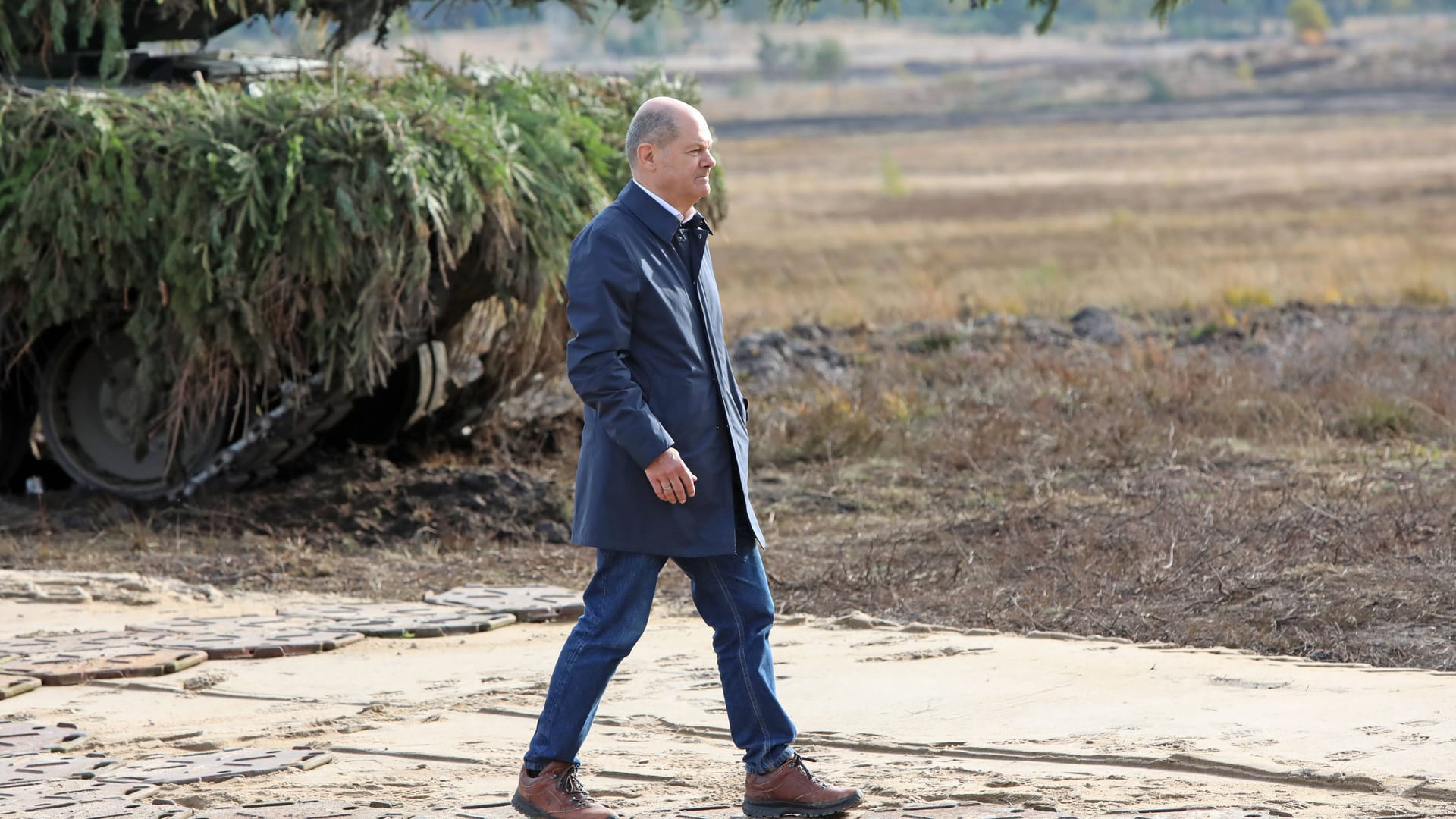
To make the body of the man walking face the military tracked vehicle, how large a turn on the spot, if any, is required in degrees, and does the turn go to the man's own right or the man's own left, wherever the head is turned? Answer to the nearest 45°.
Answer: approximately 90° to the man's own left

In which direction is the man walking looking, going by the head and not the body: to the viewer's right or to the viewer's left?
to the viewer's right

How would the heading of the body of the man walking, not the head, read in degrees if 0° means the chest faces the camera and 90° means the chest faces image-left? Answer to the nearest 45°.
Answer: approximately 270°
